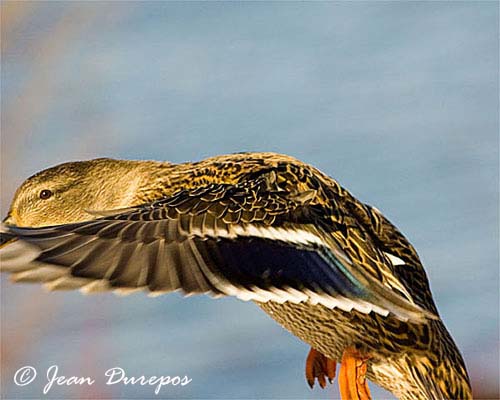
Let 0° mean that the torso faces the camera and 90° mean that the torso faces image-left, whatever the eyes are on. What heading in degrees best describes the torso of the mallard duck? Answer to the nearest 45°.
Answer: approximately 90°
